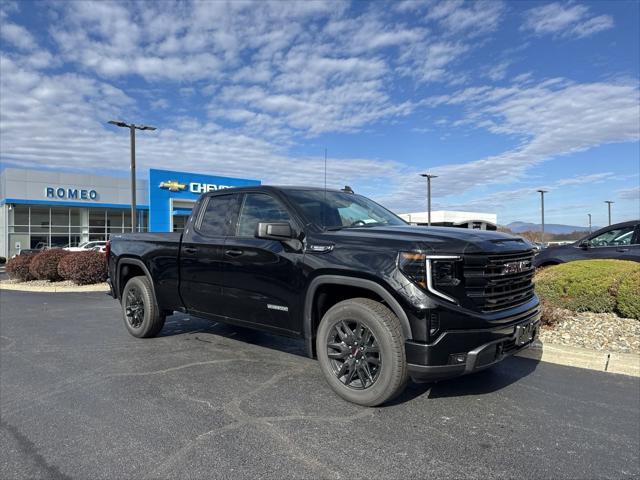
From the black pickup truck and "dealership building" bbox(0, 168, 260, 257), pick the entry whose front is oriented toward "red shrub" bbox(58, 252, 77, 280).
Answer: the dealership building

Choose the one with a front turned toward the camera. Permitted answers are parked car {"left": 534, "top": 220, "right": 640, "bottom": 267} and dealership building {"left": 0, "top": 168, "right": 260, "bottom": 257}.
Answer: the dealership building

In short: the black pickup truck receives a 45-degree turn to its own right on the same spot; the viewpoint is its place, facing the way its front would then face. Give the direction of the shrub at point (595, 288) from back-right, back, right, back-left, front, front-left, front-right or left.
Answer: back-left

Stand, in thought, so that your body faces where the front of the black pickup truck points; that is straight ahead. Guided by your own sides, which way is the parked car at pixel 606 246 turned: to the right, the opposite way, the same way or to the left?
the opposite way

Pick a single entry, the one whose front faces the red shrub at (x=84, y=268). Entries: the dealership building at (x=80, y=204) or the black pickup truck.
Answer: the dealership building

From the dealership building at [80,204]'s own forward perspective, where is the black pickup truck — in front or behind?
in front

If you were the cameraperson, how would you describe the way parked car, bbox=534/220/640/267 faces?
facing to the left of the viewer

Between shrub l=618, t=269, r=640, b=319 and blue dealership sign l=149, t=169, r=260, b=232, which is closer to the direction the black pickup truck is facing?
the shrub

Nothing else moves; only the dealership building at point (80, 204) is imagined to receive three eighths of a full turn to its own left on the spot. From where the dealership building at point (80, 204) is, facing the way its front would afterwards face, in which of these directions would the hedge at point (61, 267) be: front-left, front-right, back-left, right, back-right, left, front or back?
back-right

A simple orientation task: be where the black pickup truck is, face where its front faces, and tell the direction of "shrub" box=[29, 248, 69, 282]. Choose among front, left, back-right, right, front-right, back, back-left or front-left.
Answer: back

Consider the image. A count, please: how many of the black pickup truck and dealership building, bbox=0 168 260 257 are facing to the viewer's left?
0

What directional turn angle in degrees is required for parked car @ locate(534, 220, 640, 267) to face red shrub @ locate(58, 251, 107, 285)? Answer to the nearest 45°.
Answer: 0° — it already faces it

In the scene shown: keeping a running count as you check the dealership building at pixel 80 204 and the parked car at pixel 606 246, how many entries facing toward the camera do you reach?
1

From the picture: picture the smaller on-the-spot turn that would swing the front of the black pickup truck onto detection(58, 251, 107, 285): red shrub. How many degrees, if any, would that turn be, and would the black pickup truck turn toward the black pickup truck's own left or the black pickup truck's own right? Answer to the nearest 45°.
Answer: approximately 180°

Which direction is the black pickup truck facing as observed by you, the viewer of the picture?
facing the viewer and to the right of the viewer

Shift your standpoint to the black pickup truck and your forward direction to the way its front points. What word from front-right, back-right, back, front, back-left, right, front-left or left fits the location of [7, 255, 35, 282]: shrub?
back

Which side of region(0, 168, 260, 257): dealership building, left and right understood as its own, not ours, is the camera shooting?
front

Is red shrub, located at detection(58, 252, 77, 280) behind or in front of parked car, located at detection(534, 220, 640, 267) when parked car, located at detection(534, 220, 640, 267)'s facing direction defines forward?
in front
